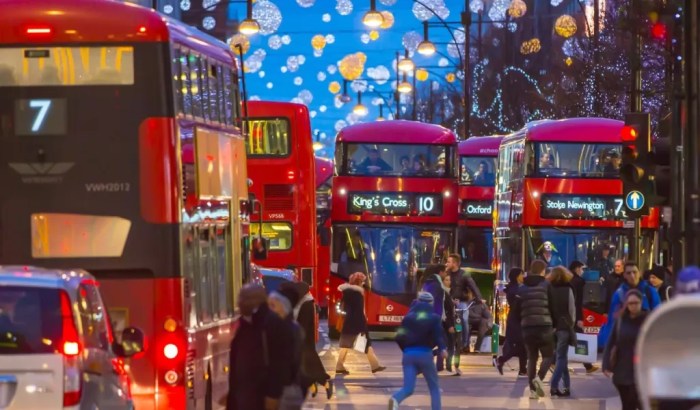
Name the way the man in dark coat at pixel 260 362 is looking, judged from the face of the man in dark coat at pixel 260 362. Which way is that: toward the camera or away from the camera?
away from the camera

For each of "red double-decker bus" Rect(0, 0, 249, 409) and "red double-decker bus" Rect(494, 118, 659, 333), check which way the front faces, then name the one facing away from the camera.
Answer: "red double-decker bus" Rect(0, 0, 249, 409)

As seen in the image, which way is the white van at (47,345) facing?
away from the camera

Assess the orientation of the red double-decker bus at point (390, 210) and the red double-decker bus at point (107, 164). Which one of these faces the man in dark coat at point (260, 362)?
the red double-decker bus at point (390, 210)

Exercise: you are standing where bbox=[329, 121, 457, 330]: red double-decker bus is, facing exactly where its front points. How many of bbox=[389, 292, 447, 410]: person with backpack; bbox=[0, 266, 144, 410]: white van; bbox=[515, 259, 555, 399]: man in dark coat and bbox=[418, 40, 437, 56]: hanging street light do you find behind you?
1

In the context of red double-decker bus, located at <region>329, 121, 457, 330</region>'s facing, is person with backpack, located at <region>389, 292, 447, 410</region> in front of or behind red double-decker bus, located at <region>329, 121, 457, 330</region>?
in front

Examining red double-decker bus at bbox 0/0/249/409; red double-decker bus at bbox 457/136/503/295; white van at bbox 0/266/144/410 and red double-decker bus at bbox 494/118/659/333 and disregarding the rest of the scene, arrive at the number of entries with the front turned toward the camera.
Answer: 2

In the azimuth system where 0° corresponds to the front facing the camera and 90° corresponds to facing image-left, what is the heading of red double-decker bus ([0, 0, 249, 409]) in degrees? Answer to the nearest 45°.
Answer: approximately 180°
